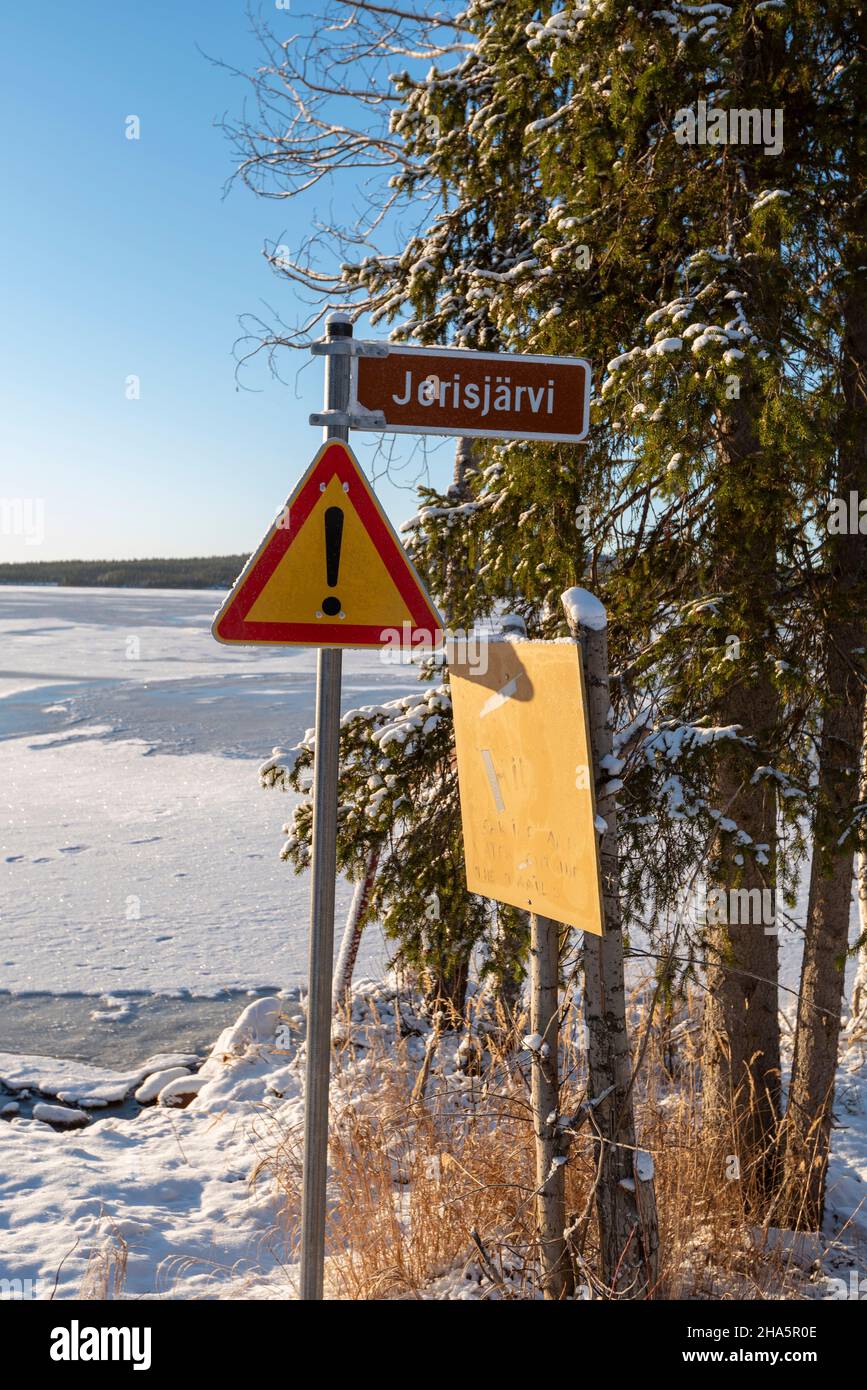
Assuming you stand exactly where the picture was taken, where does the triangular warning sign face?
facing the viewer

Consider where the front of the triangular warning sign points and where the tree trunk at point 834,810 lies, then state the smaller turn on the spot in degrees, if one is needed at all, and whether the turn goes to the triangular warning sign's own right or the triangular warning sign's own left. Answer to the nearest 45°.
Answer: approximately 135° to the triangular warning sign's own left

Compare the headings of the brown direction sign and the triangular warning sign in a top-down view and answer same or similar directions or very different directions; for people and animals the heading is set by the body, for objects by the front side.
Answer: same or similar directions

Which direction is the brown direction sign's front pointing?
toward the camera

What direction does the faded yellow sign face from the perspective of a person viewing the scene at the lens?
facing the viewer and to the left of the viewer

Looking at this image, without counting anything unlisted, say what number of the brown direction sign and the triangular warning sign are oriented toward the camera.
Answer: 2
